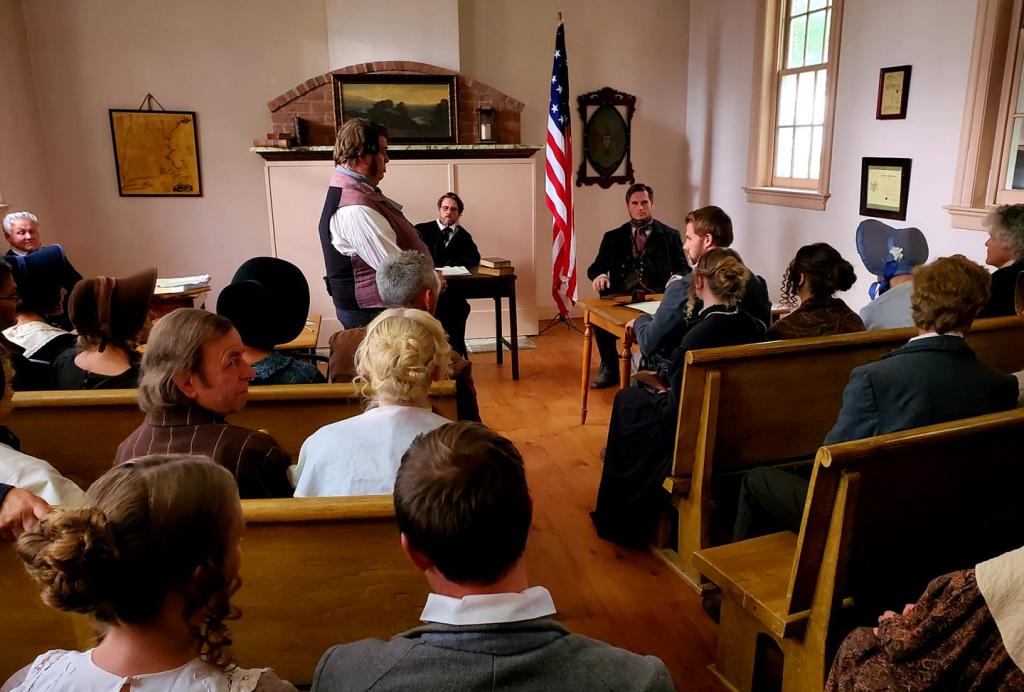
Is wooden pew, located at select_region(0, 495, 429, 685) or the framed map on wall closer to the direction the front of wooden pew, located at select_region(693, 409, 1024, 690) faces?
the framed map on wall

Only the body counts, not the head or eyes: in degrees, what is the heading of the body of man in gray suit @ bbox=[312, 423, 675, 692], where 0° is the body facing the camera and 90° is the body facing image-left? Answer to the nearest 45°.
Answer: approximately 180°

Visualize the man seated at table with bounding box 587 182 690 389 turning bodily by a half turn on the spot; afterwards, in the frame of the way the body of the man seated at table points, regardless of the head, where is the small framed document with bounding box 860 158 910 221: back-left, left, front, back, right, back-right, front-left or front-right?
right

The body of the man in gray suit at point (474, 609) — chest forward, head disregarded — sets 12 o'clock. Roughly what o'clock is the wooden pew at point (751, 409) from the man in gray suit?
The wooden pew is roughly at 1 o'clock from the man in gray suit.

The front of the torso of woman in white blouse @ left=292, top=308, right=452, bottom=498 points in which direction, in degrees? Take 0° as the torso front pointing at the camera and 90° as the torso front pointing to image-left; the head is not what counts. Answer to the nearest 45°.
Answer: approximately 180°

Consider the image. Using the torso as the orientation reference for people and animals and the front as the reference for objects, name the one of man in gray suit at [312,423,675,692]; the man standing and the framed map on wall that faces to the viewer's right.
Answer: the man standing

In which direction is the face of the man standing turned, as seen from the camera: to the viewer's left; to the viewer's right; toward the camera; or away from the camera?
to the viewer's right

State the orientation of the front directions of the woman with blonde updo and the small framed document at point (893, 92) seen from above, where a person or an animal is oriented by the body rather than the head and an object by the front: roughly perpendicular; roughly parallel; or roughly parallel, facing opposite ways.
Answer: roughly perpendicular

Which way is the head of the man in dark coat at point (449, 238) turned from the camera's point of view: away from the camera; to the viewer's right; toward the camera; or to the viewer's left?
toward the camera

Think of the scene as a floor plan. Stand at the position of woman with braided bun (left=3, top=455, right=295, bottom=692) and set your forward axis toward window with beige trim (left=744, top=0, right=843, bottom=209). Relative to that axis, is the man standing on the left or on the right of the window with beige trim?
left

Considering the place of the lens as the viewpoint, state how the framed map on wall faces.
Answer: facing the viewer

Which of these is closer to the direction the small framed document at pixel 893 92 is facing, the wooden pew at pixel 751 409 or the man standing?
the man standing

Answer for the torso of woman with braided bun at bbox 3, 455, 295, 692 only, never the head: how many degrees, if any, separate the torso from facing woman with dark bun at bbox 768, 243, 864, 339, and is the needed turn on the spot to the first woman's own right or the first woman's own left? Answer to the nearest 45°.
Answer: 0° — they already face them

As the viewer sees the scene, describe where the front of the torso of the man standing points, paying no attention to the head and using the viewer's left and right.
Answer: facing to the right of the viewer

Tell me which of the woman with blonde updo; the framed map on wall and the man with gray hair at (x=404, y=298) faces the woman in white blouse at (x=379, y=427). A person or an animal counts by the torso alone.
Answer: the framed map on wall

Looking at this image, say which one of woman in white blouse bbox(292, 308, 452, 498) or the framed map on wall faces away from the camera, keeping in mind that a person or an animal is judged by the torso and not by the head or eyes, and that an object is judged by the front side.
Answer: the woman in white blouse

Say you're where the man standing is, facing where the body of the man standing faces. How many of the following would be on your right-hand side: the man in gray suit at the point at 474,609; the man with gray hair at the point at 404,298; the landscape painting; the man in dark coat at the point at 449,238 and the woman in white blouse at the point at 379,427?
3

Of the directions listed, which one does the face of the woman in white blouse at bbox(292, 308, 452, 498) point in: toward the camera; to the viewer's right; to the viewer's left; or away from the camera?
away from the camera

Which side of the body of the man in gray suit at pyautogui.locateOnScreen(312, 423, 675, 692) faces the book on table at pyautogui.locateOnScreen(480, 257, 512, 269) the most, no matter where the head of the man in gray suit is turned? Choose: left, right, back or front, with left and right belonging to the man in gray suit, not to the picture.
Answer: front

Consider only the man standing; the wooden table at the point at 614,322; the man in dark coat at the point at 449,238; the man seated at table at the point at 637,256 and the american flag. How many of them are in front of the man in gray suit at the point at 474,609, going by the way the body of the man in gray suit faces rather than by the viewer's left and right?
5

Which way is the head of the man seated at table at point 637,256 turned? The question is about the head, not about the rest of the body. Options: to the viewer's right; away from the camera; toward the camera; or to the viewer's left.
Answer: toward the camera
